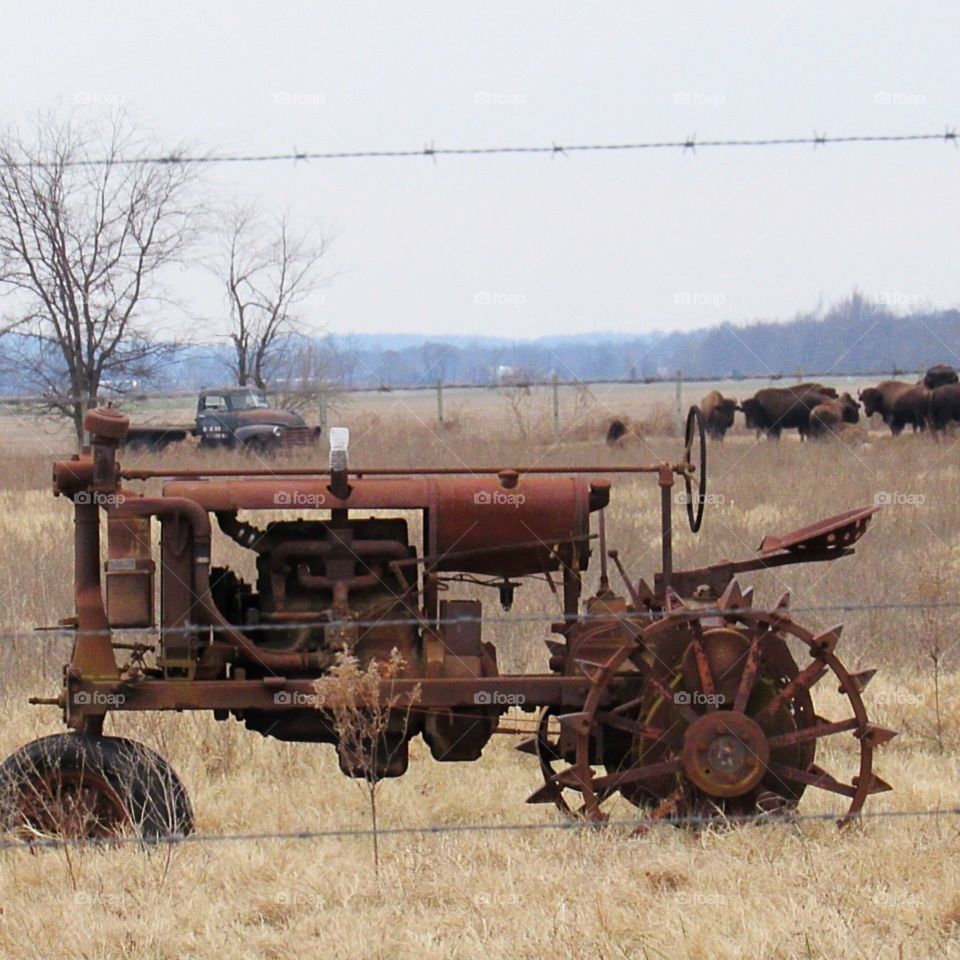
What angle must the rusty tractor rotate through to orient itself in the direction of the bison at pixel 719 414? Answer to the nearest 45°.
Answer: approximately 90° to its right

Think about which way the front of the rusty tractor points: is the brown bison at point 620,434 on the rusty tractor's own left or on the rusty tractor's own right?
on the rusty tractor's own right

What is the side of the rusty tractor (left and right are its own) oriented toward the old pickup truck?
right

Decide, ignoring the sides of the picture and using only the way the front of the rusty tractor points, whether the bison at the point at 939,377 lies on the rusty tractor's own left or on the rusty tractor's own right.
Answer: on the rusty tractor's own right

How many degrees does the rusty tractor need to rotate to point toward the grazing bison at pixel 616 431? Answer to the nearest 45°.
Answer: approximately 90° to its right

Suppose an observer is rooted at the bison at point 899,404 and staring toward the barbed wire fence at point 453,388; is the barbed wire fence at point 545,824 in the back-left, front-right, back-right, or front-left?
front-left

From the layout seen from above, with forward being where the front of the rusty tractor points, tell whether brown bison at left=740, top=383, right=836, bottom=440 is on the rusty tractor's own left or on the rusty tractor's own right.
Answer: on the rusty tractor's own right

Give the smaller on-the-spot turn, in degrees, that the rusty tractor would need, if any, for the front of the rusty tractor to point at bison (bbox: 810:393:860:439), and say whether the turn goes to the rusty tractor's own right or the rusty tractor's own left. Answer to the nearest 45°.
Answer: approximately 90° to the rusty tractor's own right

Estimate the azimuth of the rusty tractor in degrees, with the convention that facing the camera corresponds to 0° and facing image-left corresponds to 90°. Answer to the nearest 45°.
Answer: approximately 90°

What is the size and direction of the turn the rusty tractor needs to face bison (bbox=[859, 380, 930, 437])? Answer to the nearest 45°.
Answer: approximately 90° to its right

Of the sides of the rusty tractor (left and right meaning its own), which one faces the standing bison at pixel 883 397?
right
